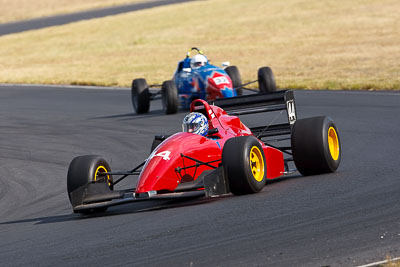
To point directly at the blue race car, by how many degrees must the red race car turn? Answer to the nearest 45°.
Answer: approximately 135° to its right

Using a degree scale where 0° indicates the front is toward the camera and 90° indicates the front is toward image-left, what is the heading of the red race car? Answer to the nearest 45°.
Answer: approximately 45°
